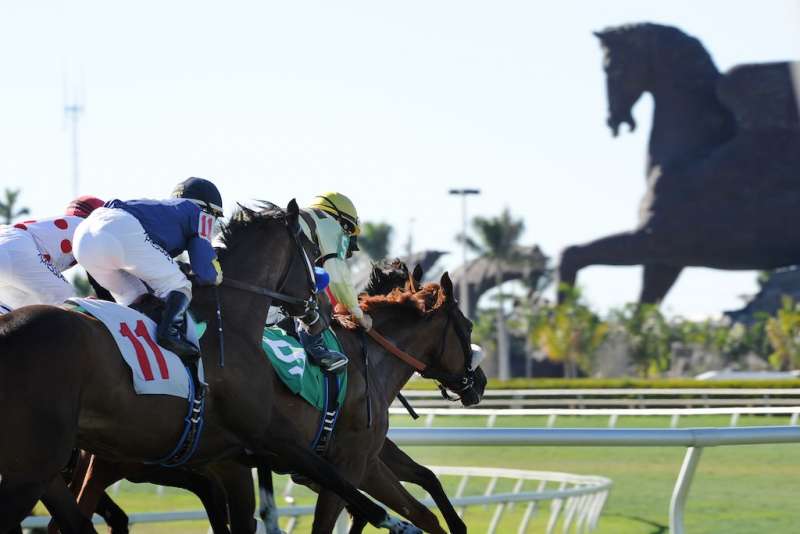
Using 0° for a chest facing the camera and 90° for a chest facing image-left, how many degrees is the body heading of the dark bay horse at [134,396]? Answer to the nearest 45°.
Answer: approximately 270°

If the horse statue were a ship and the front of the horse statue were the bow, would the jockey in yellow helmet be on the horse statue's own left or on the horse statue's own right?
on the horse statue's own left

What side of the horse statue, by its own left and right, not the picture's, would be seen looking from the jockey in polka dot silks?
left

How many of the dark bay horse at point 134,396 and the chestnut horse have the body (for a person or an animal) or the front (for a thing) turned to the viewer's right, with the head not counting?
2

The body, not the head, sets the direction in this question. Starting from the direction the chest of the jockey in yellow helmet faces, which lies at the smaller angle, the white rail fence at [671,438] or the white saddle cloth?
the white rail fence

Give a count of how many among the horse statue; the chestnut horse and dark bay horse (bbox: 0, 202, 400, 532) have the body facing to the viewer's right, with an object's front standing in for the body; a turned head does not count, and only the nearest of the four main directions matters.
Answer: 2

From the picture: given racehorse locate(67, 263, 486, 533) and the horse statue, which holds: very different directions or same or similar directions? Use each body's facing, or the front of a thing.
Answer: very different directions

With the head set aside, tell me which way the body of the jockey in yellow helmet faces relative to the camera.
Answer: to the viewer's right

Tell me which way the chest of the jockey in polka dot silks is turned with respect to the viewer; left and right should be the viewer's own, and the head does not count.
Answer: facing to the right of the viewer

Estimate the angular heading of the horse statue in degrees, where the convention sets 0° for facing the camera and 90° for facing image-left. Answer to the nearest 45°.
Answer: approximately 90°
